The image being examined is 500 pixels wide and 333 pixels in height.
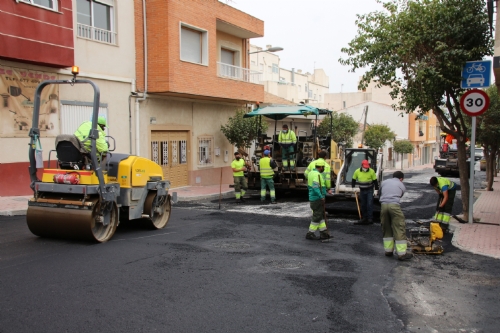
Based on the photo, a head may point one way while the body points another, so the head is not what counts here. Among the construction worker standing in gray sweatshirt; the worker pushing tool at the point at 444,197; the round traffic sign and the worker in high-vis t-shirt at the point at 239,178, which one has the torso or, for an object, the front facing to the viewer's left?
the worker pushing tool

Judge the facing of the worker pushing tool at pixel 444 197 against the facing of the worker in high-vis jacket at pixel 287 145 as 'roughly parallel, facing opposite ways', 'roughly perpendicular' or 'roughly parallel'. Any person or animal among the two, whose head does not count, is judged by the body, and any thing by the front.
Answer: roughly perpendicular

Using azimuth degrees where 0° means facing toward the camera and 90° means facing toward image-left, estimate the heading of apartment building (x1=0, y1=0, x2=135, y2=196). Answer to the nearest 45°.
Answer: approximately 315°

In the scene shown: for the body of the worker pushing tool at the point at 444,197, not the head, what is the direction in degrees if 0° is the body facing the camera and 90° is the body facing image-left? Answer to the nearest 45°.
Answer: approximately 90°

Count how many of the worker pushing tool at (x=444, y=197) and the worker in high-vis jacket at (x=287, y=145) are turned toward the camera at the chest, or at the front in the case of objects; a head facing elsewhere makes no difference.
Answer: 1
